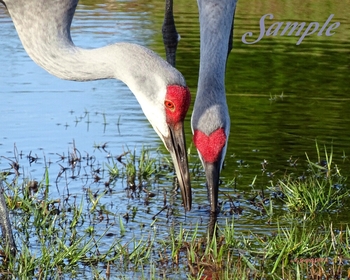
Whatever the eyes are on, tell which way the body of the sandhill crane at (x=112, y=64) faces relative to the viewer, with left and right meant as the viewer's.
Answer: facing to the right of the viewer

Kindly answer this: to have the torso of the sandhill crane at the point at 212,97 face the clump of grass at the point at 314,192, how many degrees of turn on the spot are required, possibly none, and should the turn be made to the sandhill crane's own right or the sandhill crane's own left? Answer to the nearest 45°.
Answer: approximately 90° to the sandhill crane's own left

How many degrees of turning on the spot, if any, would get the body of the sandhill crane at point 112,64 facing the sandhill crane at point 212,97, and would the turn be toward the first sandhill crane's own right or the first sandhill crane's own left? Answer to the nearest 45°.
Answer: approximately 45° to the first sandhill crane's own left

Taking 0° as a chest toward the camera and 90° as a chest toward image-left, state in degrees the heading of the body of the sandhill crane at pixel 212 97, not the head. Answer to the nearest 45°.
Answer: approximately 0°

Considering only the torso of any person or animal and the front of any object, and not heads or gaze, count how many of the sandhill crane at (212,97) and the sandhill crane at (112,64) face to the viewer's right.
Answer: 1

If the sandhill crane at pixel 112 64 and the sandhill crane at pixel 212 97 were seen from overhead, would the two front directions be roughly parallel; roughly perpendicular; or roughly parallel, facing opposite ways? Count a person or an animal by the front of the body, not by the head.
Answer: roughly perpendicular

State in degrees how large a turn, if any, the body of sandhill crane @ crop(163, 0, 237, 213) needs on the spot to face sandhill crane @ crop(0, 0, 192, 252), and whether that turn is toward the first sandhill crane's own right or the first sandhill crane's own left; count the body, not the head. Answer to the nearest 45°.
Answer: approximately 45° to the first sandhill crane's own right
